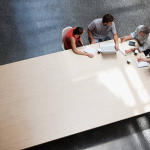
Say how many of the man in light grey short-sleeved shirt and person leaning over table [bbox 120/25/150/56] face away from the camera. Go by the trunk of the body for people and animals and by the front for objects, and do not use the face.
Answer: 0

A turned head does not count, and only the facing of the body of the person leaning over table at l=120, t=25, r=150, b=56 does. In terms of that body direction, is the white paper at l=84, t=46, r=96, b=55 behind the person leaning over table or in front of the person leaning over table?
in front

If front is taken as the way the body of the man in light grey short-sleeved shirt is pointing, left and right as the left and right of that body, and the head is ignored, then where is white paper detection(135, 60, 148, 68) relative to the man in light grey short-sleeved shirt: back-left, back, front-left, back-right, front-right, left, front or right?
front

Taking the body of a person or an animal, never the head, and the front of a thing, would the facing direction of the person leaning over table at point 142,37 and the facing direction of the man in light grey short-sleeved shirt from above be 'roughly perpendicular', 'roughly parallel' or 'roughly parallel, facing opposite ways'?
roughly perpendicular

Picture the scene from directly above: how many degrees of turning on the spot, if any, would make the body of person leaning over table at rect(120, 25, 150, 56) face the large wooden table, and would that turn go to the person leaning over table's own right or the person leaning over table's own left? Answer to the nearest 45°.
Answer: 0° — they already face it

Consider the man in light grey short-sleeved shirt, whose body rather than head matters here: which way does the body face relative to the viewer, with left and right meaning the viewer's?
facing the viewer and to the right of the viewer

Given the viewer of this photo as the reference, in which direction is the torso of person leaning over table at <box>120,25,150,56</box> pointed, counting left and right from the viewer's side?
facing the viewer and to the left of the viewer

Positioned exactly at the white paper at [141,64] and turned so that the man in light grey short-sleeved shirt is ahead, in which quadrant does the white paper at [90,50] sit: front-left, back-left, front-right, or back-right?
front-left

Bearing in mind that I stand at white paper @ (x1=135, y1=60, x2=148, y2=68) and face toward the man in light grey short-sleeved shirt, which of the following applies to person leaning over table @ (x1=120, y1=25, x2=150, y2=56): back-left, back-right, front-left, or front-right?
front-right
